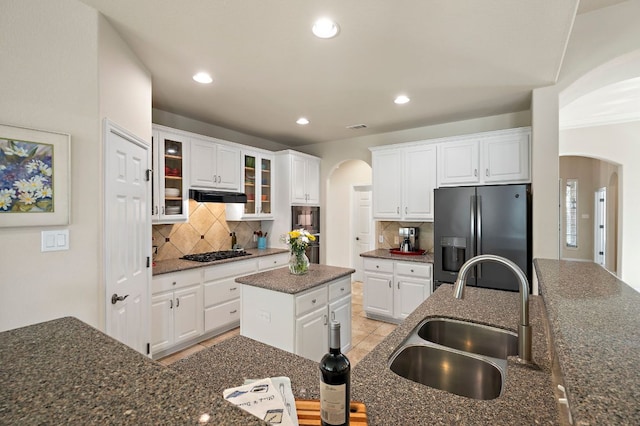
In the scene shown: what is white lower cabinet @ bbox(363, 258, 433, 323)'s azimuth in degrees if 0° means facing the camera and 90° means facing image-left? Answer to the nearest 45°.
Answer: approximately 45°

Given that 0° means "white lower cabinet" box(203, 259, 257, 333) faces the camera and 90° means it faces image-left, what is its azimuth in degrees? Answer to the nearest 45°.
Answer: approximately 315°

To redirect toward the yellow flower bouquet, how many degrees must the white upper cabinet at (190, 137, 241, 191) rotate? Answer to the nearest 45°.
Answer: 0° — it already faces it

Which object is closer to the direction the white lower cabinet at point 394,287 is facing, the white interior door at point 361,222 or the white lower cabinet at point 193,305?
the white lower cabinet

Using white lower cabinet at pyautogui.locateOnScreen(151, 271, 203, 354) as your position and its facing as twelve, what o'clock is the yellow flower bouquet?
The yellow flower bouquet is roughly at 12 o'clock from the white lower cabinet.

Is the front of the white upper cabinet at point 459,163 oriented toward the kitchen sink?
yes
